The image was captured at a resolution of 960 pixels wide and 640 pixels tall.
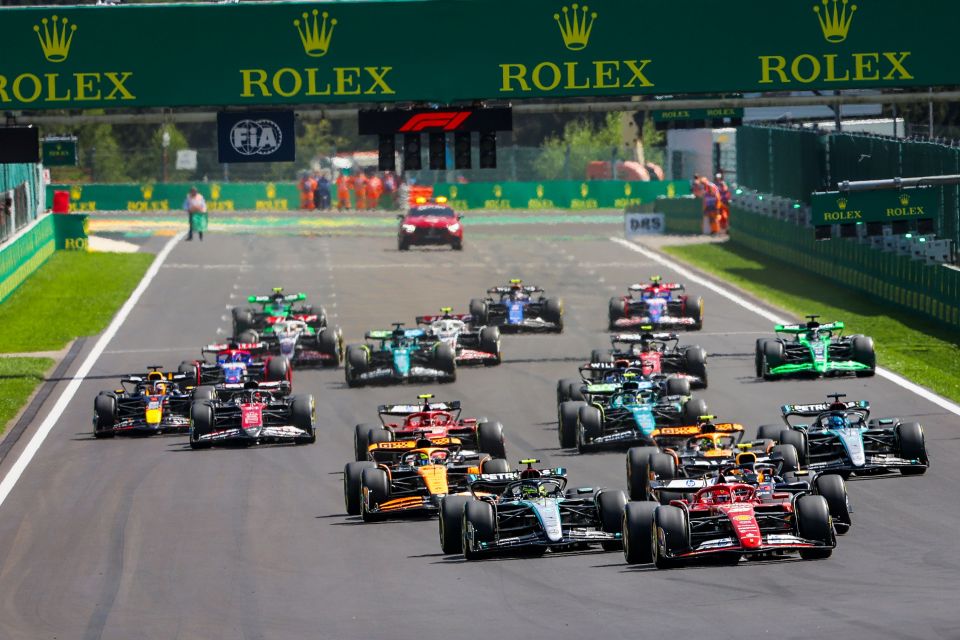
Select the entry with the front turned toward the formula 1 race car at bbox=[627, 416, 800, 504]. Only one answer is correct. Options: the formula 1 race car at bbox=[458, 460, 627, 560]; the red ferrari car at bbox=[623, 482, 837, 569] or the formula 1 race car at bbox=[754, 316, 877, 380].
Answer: the formula 1 race car at bbox=[754, 316, 877, 380]

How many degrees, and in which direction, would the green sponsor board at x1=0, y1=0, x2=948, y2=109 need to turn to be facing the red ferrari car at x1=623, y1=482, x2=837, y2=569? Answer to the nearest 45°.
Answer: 0° — it already faces it

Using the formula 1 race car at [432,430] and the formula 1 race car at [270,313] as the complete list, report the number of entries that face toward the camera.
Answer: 2

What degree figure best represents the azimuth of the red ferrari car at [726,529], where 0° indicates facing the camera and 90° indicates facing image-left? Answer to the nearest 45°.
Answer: approximately 0°

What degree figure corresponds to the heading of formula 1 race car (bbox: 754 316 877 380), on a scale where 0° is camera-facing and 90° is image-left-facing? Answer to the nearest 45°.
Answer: approximately 0°

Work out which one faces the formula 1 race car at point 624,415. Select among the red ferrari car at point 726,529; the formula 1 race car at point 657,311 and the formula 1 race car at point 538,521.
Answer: the formula 1 race car at point 657,311

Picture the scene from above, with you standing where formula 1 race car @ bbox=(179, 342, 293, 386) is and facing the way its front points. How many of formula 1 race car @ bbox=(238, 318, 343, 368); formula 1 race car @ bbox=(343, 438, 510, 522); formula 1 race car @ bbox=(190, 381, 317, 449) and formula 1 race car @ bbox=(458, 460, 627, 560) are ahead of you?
3

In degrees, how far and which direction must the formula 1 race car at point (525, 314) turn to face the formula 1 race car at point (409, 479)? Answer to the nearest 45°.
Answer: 0° — it already faces it

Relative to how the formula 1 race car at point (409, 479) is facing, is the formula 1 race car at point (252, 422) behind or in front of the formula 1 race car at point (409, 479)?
behind

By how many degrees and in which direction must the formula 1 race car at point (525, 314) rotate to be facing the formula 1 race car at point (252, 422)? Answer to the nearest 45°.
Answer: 0° — it already faces it
